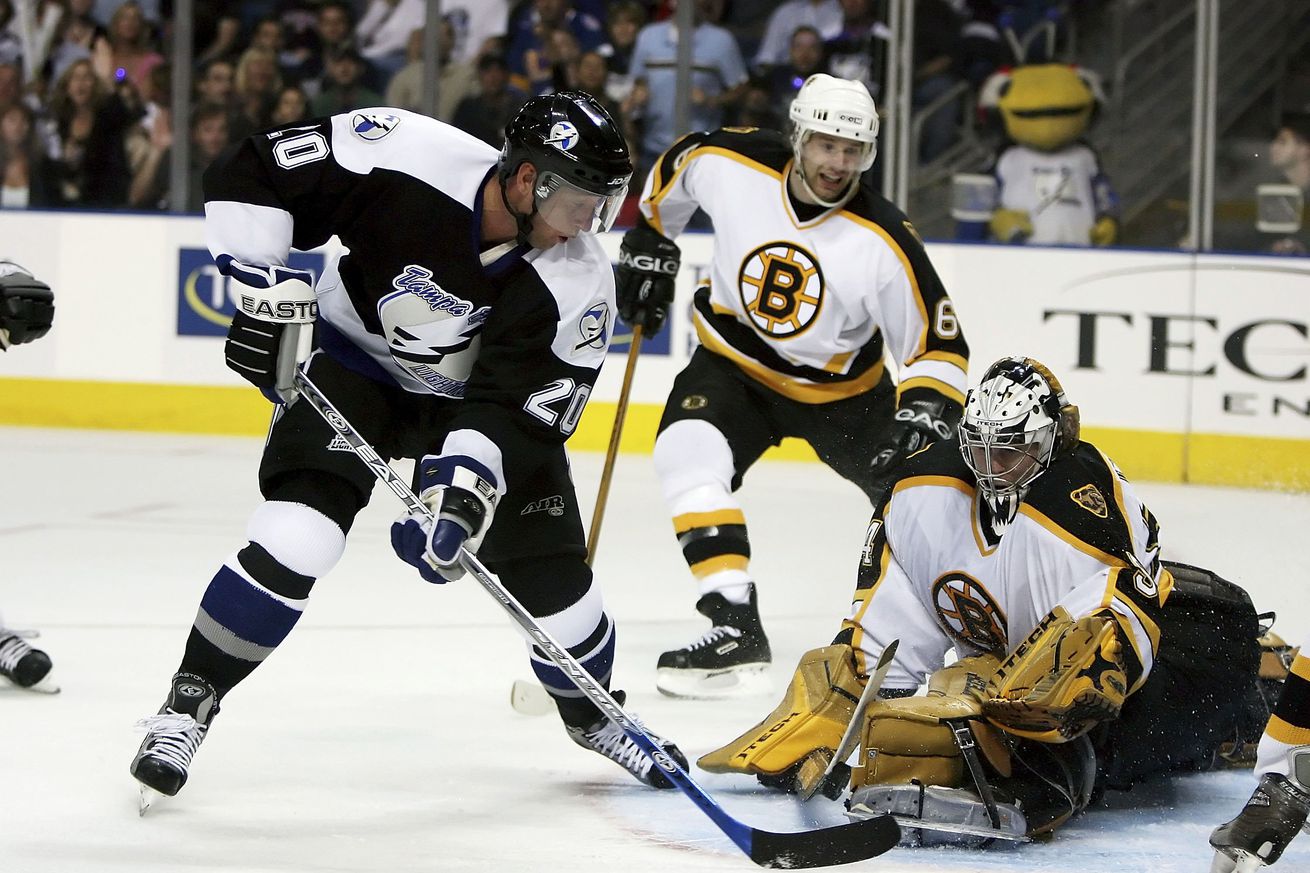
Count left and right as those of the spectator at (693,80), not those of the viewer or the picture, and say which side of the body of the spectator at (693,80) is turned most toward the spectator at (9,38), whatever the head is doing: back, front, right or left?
right

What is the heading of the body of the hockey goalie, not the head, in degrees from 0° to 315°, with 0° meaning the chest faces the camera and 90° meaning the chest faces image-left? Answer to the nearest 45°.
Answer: approximately 45°

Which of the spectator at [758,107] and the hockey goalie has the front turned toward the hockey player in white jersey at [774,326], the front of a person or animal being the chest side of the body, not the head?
the spectator

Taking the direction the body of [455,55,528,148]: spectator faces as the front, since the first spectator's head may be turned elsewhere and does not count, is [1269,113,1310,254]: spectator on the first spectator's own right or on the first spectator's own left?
on the first spectator's own left

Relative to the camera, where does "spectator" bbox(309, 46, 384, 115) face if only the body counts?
toward the camera

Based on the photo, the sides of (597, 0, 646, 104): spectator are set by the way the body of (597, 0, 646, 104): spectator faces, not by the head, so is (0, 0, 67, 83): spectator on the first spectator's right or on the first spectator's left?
on the first spectator's right

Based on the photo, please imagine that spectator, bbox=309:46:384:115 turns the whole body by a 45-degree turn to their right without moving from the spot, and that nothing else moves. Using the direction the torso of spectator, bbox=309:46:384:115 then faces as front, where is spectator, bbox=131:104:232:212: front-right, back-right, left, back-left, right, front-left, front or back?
front-right

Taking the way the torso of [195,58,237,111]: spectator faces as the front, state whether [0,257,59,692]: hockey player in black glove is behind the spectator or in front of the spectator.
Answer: in front

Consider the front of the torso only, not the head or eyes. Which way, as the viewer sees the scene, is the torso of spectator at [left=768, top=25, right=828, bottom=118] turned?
toward the camera
